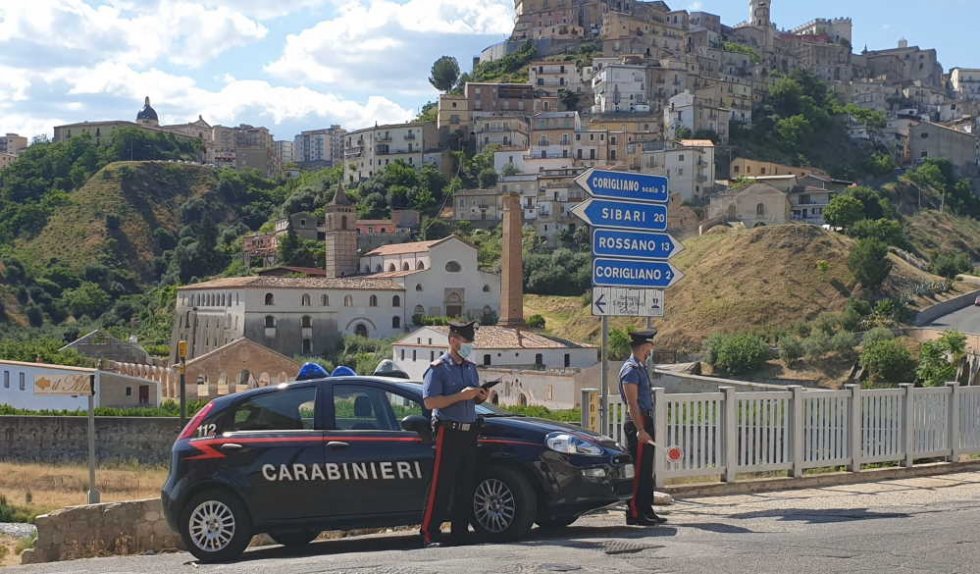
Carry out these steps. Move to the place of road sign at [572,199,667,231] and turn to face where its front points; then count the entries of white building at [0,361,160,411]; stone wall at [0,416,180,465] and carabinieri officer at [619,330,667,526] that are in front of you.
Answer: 1

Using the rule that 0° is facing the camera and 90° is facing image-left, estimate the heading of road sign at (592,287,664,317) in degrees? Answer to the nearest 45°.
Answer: approximately 0°

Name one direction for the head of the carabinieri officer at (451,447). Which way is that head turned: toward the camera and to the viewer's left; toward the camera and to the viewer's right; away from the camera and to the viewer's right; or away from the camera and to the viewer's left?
toward the camera and to the viewer's right

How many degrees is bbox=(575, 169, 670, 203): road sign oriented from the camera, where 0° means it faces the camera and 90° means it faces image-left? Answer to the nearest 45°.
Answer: approximately 0°

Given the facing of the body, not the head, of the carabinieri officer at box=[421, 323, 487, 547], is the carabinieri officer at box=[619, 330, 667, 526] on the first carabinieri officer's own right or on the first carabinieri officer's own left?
on the first carabinieri officer's own left

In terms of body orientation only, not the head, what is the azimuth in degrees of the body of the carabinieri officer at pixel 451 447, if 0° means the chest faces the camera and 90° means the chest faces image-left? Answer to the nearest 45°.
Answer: approximately 315°

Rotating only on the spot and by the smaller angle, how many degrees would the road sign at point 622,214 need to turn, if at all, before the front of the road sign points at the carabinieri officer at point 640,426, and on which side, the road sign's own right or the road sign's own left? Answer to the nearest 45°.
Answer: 0° — it already faces them
